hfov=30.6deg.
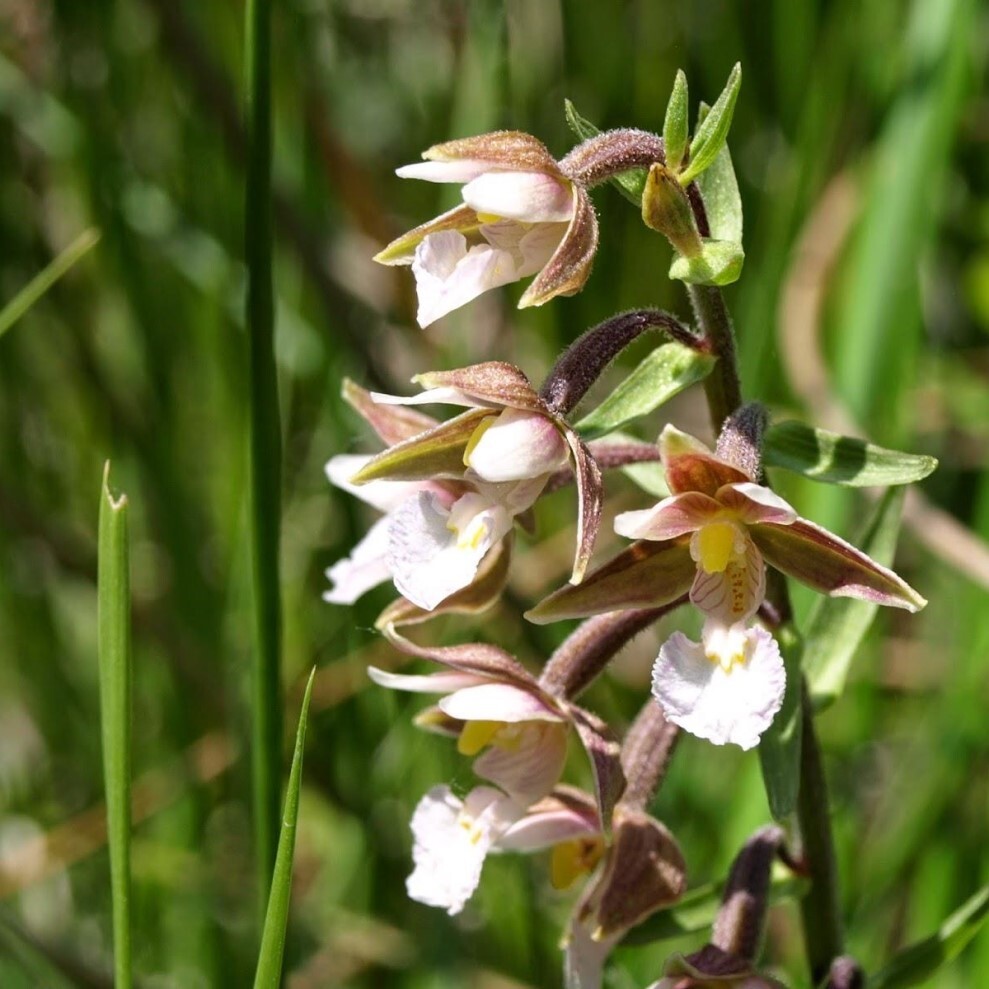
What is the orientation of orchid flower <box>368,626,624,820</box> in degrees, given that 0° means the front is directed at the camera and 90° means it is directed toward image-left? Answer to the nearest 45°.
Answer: approximately 90°

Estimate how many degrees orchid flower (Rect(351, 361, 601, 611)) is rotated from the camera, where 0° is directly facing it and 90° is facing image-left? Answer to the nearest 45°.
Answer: approximately 45°
